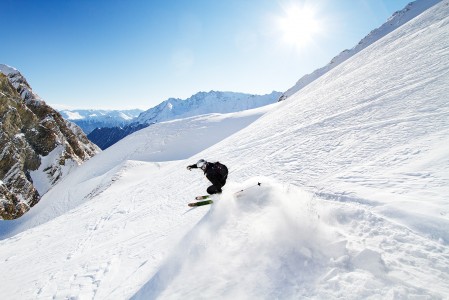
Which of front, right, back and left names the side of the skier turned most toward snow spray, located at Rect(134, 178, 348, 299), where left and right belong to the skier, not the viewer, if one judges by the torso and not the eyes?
left

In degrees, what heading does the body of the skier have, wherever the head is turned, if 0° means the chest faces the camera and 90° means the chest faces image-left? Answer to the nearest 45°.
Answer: approximately 90°
